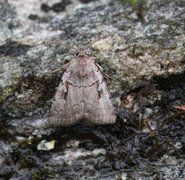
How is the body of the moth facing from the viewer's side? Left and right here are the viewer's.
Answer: facing away from the viewer
